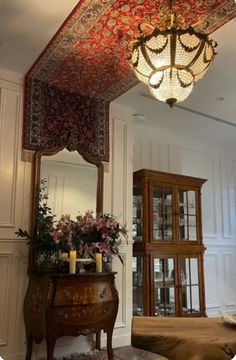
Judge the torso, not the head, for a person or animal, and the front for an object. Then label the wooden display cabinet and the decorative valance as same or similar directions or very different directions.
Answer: same or similar directions

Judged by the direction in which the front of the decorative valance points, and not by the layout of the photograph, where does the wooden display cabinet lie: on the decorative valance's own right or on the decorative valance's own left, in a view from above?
on the decorative valance's own left

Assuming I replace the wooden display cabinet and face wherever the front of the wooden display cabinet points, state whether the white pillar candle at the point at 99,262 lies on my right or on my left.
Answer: on my right

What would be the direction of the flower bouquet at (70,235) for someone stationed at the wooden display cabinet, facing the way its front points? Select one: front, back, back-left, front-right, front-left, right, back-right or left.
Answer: right

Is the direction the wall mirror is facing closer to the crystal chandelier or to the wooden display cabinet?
the crystal chandelier

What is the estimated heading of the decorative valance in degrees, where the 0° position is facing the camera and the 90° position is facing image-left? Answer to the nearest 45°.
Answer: approximately 315°

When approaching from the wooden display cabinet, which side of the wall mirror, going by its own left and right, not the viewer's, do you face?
left

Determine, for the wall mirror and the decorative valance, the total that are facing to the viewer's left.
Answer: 0

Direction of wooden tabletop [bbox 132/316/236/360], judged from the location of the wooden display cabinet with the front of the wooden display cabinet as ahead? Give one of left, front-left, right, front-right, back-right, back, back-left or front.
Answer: front-right

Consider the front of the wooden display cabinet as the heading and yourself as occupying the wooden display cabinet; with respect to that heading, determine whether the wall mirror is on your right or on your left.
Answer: on your right

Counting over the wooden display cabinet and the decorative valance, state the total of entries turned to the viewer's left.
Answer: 0

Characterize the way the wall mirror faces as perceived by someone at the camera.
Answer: facing the viewer and to the right of the viewer

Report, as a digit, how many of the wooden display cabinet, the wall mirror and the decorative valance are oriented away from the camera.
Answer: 0
